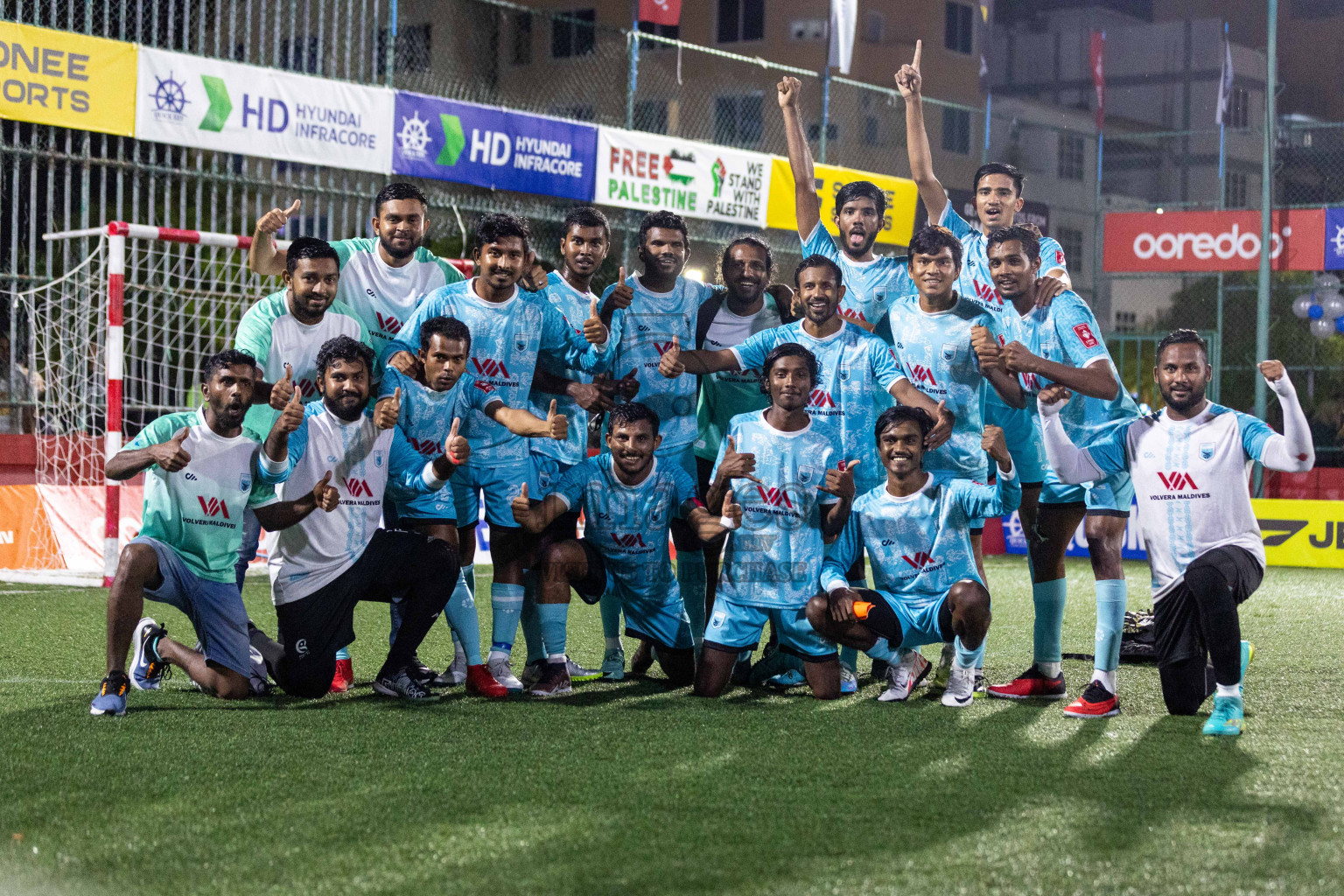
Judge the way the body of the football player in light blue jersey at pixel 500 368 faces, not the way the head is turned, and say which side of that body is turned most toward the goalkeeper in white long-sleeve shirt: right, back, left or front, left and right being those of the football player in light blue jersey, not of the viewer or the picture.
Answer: left

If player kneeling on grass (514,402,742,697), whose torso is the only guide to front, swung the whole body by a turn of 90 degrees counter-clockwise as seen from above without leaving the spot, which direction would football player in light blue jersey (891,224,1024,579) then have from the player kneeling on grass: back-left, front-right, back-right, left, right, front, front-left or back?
front

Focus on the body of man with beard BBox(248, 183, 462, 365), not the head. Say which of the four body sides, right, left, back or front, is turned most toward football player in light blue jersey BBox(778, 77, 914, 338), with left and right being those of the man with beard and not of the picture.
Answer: left

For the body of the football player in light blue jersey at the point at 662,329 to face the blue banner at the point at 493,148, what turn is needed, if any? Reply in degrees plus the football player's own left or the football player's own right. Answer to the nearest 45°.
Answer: approximately 180°

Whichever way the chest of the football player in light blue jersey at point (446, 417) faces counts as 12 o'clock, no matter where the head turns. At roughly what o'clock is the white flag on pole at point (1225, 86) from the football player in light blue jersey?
The white flag on pole is roughly at 7 o'clock from the football player in light blue jersey.

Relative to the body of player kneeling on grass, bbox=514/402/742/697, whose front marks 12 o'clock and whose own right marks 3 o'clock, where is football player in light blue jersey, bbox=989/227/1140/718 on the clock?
The football player in light blue jersey is roughly at 9 o'clock from the player kneeling on grass.

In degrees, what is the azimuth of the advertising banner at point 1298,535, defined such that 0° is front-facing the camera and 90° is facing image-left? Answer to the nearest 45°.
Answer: approximately 0°

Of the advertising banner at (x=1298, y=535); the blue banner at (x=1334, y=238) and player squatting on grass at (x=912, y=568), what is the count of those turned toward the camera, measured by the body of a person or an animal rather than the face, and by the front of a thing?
3

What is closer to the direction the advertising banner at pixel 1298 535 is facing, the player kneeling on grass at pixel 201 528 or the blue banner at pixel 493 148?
the player kneeling on grass

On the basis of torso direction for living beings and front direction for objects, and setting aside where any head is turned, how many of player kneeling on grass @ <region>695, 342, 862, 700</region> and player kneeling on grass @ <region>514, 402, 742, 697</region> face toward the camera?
2
